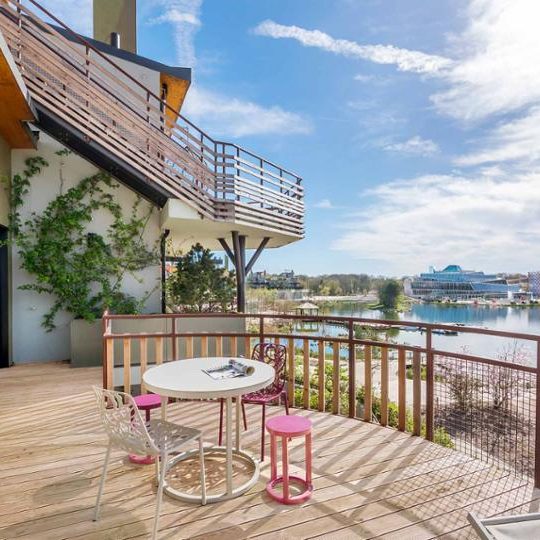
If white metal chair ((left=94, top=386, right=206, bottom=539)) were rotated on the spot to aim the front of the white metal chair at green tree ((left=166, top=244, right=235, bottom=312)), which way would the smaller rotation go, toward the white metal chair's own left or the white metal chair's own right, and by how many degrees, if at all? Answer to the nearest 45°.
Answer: approximately 45° to the white metal chair's own left

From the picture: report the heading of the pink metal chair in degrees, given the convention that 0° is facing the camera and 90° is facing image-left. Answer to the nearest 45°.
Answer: approximately 45°

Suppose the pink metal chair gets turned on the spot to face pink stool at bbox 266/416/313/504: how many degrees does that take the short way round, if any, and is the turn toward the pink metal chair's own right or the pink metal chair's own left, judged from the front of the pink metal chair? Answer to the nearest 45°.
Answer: approximately 45° to the pink metal chair's own left

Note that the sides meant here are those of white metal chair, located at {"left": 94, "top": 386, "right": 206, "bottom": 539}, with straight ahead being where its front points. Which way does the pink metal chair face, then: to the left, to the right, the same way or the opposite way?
the opposite way

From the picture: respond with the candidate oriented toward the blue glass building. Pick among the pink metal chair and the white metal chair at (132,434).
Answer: the white metal chair

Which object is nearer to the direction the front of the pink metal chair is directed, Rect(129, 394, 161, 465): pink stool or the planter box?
the pink stool

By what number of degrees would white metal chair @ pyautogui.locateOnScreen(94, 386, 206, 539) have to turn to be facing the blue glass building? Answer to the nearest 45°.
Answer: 0° — it already faces it

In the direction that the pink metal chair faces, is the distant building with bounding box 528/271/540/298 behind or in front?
behind

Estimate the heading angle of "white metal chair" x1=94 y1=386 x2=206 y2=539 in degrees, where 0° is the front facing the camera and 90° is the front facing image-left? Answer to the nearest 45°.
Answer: approximately 225°

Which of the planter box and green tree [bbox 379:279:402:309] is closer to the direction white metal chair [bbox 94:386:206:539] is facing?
the green tree

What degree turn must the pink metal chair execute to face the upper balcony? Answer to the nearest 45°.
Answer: approximately 90° to its right

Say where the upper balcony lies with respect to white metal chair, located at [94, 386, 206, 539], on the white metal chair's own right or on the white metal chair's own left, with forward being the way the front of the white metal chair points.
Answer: on the white metal chair's own left
